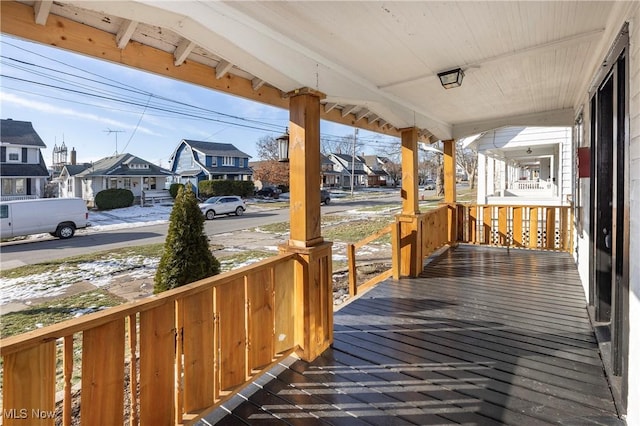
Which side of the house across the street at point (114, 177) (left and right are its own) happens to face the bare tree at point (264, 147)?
left

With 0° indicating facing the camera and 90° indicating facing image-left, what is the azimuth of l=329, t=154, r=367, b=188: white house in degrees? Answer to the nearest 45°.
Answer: approximately 315°

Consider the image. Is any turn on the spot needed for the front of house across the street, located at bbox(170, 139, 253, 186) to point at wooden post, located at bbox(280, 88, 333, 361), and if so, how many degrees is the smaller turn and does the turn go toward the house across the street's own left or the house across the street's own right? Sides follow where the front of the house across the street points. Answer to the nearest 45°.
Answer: approximately 45° to the house across the street's own right

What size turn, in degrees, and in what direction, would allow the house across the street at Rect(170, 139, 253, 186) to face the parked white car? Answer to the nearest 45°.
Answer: approximately 45° to its right

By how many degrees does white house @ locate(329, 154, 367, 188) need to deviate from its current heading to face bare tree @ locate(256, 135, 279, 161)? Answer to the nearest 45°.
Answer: approximately 90° to its right
